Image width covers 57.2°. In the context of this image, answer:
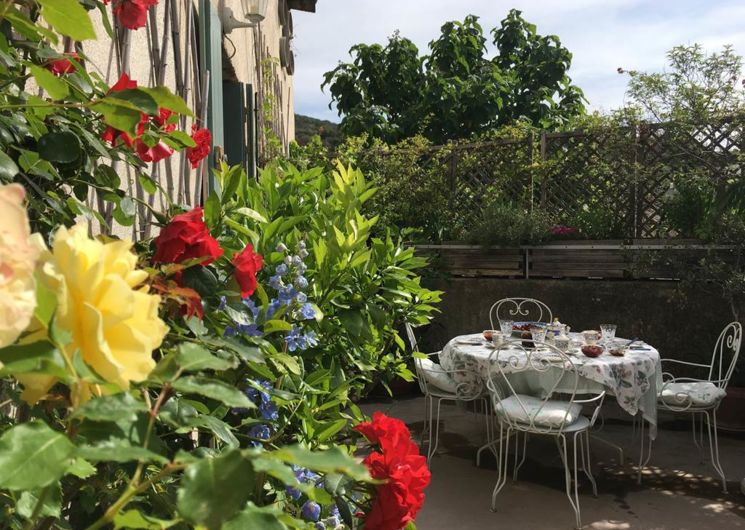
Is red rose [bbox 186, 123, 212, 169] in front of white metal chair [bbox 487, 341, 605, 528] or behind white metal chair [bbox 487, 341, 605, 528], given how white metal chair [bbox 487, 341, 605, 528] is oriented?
behind

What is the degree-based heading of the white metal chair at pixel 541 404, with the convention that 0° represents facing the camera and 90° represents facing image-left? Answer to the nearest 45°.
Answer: approximately 225°

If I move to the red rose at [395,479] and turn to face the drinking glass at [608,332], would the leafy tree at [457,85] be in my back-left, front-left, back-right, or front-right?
front-left

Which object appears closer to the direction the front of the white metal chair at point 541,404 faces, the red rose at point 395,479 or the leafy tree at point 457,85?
the leafy tree

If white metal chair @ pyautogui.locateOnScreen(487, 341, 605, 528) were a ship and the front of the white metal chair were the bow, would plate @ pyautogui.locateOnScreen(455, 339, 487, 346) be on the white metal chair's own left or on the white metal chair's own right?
on the white metal chair's own left

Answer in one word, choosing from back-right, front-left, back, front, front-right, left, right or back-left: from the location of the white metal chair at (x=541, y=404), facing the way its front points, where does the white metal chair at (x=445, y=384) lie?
left

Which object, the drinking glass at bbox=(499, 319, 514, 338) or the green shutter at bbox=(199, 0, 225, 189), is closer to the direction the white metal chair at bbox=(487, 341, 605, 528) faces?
the drinking glass

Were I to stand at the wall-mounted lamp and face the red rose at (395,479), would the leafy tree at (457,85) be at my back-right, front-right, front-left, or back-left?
back-left

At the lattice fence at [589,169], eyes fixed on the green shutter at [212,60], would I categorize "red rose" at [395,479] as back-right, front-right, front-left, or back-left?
front-left

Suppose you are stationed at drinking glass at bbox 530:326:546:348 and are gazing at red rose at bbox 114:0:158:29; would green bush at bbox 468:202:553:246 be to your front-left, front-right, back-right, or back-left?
back-right
